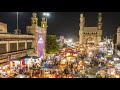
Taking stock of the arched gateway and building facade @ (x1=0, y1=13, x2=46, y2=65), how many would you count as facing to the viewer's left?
0

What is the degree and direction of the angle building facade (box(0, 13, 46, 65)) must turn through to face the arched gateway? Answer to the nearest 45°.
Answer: approximately 45° to its left

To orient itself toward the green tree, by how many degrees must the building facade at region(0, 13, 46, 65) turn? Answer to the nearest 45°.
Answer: approximately 45° to its left

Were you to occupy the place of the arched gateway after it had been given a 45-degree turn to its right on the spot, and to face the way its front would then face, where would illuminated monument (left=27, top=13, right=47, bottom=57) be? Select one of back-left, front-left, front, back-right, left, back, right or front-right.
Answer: front-right

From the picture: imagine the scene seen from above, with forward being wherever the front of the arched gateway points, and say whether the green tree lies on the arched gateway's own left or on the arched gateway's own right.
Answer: on the arched gateway's own right

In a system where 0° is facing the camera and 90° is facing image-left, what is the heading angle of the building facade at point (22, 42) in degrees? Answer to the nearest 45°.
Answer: approximately 315°

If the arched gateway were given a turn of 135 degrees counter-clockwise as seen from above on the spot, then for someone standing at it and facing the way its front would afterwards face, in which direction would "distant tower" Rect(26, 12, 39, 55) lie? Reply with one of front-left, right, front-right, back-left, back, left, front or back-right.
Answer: back-left
